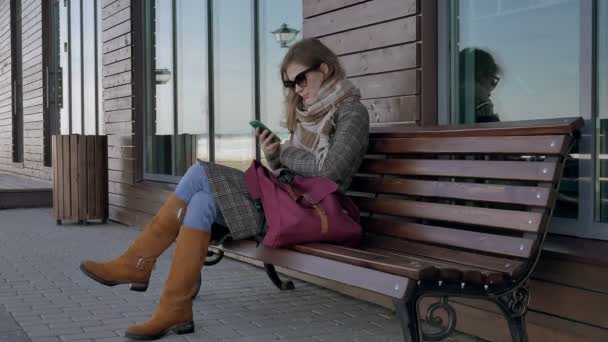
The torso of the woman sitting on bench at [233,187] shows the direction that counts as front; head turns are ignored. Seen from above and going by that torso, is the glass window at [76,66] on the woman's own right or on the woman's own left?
on the woman's own right

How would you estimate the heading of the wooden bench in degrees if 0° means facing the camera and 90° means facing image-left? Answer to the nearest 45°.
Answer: approximately 45°

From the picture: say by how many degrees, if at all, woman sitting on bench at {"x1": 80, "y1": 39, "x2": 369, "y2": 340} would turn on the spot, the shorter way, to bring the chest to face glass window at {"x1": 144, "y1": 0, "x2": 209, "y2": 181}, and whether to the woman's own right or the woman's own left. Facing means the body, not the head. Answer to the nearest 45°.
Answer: approximately 90° to the woman's own right

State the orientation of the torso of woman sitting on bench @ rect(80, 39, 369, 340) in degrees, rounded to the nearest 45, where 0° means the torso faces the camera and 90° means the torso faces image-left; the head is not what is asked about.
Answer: approximately 90°

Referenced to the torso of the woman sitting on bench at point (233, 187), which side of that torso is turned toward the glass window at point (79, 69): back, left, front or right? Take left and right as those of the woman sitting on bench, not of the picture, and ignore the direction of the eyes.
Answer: right

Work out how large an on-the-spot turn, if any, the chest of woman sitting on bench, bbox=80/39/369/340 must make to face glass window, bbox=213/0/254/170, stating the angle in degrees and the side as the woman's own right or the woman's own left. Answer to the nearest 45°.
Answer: approximately 90° to the woman's own right

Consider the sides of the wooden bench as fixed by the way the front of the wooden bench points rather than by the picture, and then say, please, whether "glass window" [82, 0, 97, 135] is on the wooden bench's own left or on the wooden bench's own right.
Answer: on the wooden bench's own right

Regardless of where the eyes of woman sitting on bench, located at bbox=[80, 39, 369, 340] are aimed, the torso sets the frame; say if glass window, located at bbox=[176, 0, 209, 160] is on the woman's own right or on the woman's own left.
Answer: on the woman's own right
